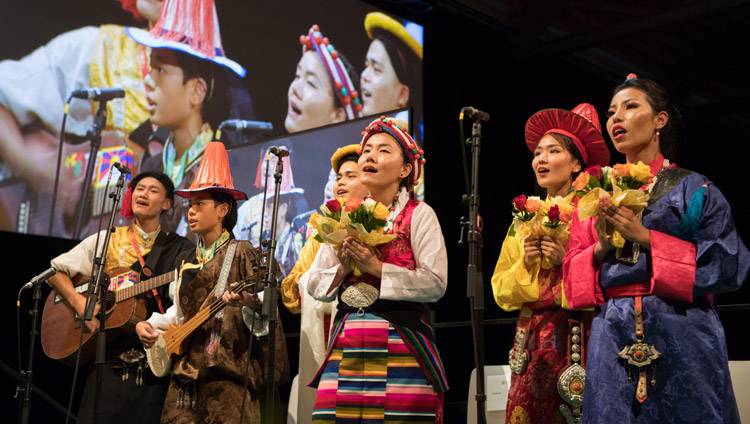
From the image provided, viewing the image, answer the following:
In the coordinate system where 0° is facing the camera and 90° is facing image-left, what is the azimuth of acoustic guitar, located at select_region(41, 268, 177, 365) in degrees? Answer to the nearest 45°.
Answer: approximately 45°

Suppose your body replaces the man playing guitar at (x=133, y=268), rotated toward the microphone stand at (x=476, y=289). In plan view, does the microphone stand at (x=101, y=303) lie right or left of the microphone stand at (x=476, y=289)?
right

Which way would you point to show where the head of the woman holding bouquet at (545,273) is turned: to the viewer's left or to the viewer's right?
to the viewer's left
